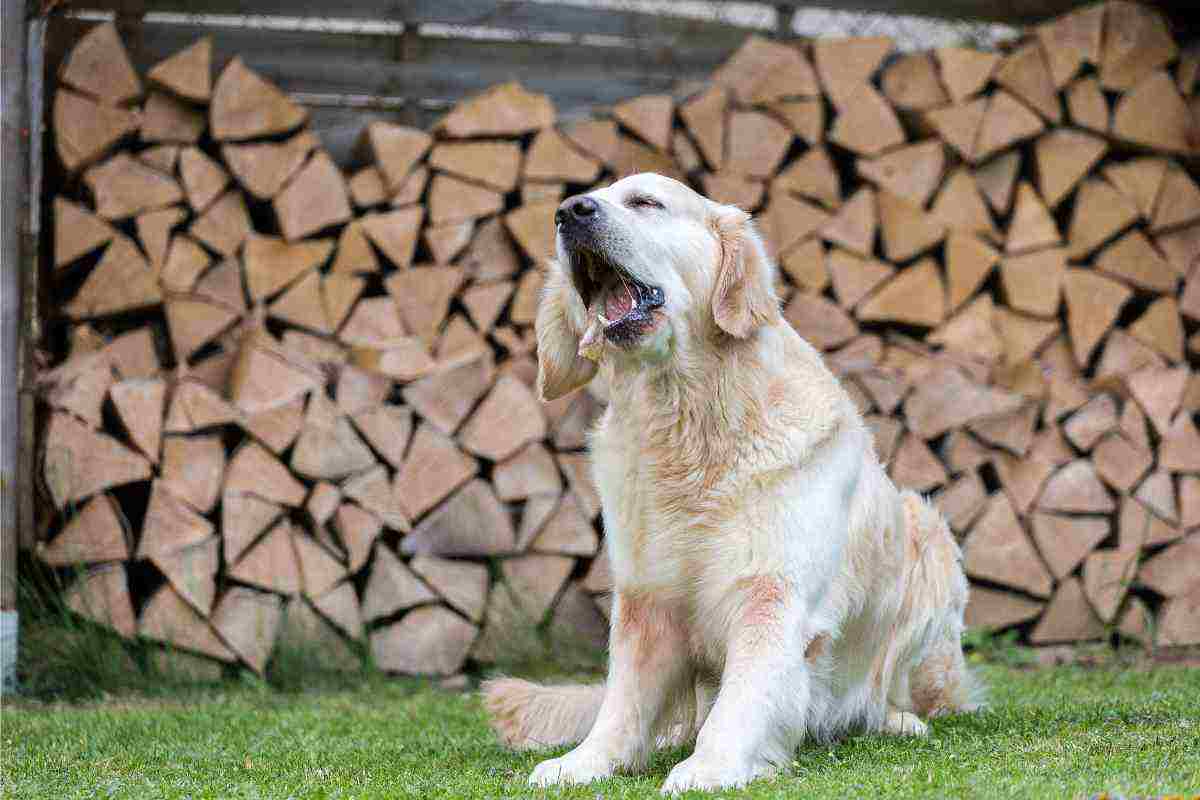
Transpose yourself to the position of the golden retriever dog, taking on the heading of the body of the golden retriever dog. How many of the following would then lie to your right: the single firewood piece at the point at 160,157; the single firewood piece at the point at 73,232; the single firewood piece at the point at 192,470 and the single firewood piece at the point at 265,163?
4

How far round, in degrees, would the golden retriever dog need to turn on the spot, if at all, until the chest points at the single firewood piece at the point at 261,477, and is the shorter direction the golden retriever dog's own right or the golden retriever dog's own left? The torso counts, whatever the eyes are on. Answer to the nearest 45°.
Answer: approximately 90° to the golden retriever dog's own right

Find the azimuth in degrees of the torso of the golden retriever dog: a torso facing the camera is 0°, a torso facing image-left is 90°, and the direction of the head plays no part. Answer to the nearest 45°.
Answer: approximately 45°

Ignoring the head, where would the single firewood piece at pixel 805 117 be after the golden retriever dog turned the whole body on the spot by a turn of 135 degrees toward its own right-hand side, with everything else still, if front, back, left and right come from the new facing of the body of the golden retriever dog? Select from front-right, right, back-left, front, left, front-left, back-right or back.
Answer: front

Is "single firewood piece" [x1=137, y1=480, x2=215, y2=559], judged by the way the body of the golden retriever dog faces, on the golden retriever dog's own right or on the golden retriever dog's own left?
on the golden retriever dog's own right

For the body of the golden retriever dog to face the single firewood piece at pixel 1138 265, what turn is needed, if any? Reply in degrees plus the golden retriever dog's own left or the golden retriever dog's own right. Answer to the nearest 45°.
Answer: approximately 180°

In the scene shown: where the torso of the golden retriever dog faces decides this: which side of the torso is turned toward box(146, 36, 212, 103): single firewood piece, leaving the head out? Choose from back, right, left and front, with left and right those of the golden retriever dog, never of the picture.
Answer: right

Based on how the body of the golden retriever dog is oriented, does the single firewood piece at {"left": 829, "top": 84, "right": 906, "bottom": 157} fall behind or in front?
behind

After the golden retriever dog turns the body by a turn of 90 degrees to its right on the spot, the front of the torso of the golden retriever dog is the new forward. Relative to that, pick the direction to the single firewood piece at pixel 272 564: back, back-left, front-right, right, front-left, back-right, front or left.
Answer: front
